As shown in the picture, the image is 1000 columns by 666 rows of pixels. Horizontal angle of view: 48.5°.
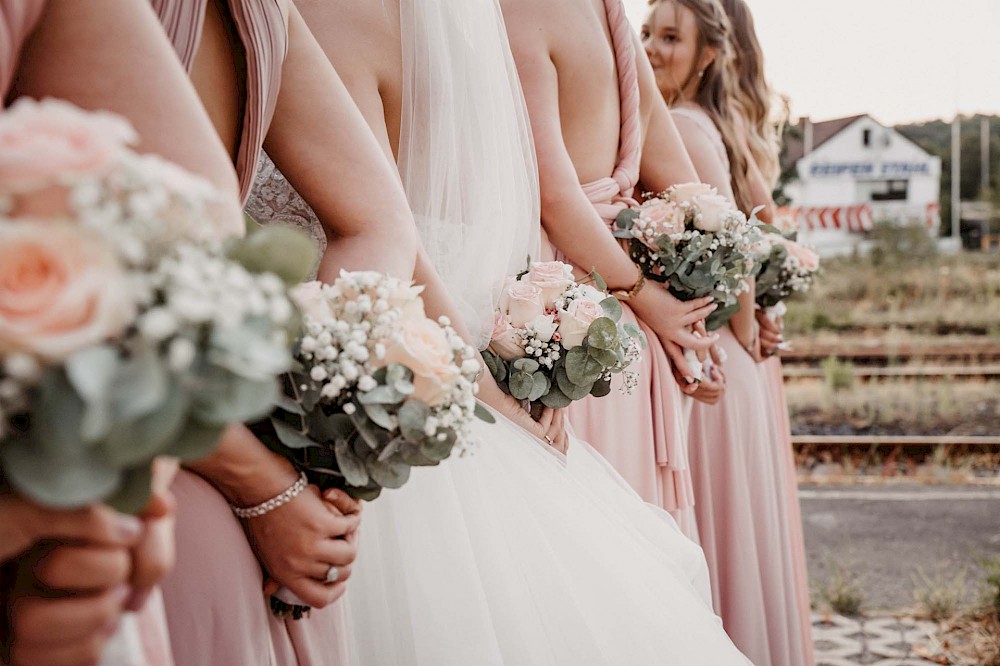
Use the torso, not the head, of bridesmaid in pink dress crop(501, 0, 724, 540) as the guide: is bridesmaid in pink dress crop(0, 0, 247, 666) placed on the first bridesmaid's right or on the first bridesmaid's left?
on the first bridesmaid's left

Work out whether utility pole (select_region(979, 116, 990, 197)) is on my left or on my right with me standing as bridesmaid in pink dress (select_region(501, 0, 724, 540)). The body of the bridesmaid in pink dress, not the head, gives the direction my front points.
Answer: on my right

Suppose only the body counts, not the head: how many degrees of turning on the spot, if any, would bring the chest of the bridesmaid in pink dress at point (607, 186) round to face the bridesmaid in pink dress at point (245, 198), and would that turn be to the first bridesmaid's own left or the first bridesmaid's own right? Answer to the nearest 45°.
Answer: approximately 135° to the first bridesmaid's own left

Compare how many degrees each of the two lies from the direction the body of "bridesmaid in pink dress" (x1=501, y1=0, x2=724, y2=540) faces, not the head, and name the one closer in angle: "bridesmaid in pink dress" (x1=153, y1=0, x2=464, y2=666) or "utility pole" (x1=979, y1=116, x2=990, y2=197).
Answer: the utility pole

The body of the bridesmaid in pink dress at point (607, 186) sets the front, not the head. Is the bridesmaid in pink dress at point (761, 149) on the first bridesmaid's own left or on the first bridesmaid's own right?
on the first bridesmaid's own right

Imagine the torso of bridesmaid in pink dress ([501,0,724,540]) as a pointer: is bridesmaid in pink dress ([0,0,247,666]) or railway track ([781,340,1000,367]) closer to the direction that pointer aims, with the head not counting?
the railway track
